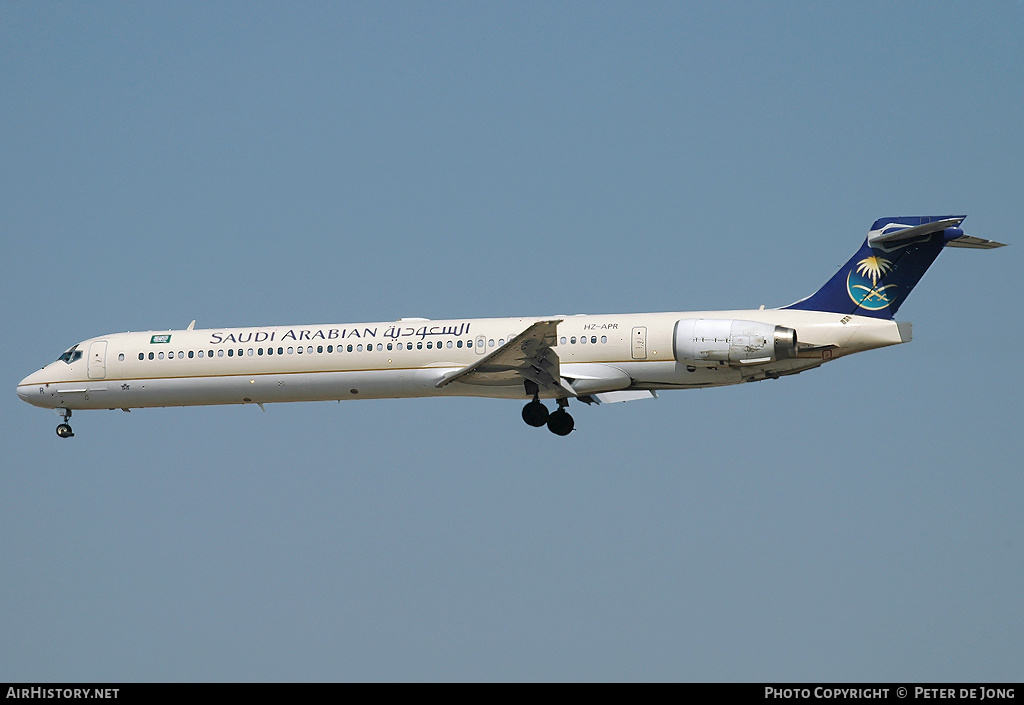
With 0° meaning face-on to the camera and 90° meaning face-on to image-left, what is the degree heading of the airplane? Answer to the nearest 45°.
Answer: approximately 90°
